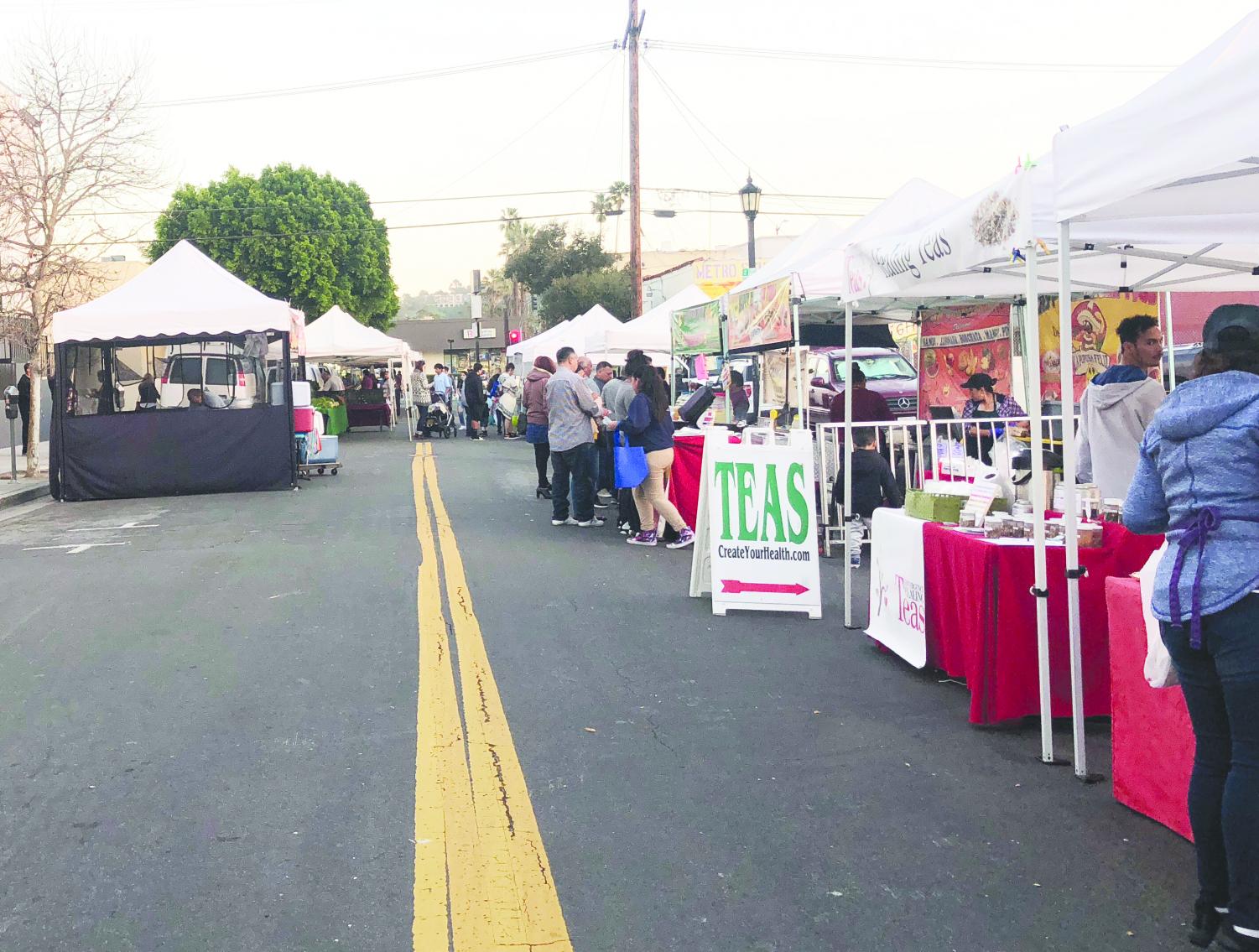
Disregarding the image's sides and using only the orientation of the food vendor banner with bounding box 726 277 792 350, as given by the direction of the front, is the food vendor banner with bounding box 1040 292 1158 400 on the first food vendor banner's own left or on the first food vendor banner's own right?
on the first food vendor banner's own left

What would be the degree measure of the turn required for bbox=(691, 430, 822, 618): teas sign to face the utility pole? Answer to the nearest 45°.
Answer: approximately 180°

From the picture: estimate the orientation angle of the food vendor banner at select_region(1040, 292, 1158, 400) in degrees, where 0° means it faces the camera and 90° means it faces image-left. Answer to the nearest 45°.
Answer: approximately 0°

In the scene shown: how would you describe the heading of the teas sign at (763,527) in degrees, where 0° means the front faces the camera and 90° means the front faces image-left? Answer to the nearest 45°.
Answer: approximately 0°

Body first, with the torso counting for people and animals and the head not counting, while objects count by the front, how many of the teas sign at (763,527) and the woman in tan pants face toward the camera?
1

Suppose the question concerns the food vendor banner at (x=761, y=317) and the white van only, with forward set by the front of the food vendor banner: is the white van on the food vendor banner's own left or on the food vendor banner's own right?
on the food vendor banner's own right

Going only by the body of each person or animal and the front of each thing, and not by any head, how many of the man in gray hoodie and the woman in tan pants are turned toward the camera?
0

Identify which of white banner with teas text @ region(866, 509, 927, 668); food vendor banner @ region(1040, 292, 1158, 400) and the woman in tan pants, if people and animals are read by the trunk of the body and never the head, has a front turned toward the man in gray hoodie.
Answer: the food vendor banner
